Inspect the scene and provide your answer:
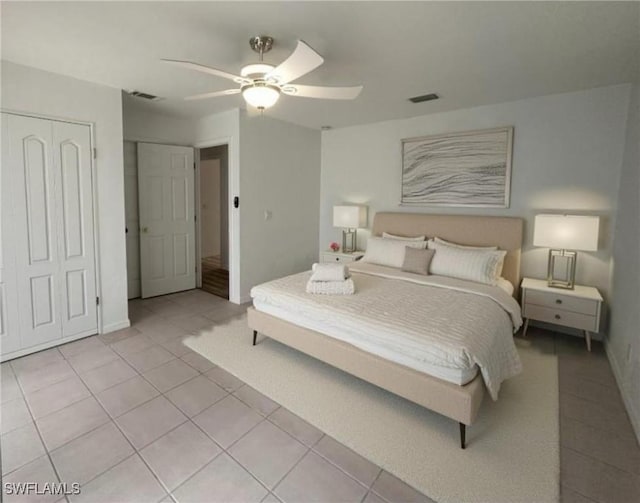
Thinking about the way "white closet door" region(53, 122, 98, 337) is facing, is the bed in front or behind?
in front

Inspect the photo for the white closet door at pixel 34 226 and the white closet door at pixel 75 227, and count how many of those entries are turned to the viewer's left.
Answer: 0

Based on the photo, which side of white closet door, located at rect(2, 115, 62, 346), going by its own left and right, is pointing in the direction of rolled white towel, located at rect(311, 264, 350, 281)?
front

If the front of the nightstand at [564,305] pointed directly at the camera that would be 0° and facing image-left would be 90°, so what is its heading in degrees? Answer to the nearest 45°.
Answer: approximately 45°

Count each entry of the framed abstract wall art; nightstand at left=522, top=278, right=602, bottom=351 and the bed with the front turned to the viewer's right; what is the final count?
0

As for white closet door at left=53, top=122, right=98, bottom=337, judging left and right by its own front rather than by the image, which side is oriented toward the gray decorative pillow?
front

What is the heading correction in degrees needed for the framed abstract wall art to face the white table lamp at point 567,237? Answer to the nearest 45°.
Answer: approximately 90° to its left

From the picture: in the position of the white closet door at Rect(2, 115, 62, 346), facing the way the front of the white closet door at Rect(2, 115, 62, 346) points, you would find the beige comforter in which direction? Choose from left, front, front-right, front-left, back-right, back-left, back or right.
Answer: front

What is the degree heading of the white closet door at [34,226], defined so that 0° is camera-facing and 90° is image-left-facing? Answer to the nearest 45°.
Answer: approximately 315°

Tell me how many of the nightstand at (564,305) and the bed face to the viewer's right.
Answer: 0

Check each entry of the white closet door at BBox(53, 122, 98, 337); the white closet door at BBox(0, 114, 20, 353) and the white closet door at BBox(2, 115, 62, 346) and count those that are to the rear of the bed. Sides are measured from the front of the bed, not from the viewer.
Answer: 0

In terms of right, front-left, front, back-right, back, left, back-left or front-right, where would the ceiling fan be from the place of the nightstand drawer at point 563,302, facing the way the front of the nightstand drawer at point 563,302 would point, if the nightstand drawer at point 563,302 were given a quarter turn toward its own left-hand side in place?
right

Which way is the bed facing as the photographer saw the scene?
facing the viewer and to the left of the viewer

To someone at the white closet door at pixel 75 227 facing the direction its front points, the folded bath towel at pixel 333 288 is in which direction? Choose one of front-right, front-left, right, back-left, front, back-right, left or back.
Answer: front

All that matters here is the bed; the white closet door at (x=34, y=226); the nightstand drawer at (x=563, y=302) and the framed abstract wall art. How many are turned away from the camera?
0

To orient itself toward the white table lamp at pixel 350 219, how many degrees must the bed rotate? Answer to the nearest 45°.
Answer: approximately 135° to its right

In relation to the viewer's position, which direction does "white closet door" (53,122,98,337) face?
facing the viewer and to the right of the viewer

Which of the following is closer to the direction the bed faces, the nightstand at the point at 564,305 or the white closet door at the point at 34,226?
the white closet door
